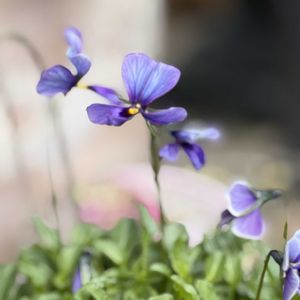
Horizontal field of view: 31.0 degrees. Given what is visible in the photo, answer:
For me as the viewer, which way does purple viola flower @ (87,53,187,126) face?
facing the viewer and to the left of the viewer
